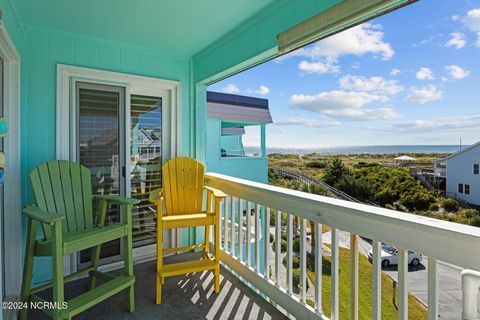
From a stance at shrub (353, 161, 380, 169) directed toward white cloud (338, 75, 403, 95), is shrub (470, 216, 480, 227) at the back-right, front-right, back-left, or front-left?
back-right

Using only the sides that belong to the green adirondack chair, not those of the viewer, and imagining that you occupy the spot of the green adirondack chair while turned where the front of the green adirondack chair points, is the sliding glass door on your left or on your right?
on your left

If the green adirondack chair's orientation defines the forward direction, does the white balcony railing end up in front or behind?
in front

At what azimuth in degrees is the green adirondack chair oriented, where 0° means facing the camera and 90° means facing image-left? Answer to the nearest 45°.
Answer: approximately 315°

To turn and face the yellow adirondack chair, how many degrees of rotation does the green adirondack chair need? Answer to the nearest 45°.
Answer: approximately 45° to its left
